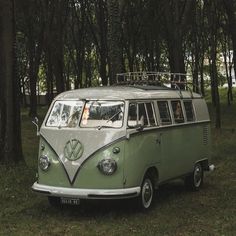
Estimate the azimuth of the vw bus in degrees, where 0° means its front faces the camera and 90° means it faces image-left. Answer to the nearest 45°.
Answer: approximately 45°
